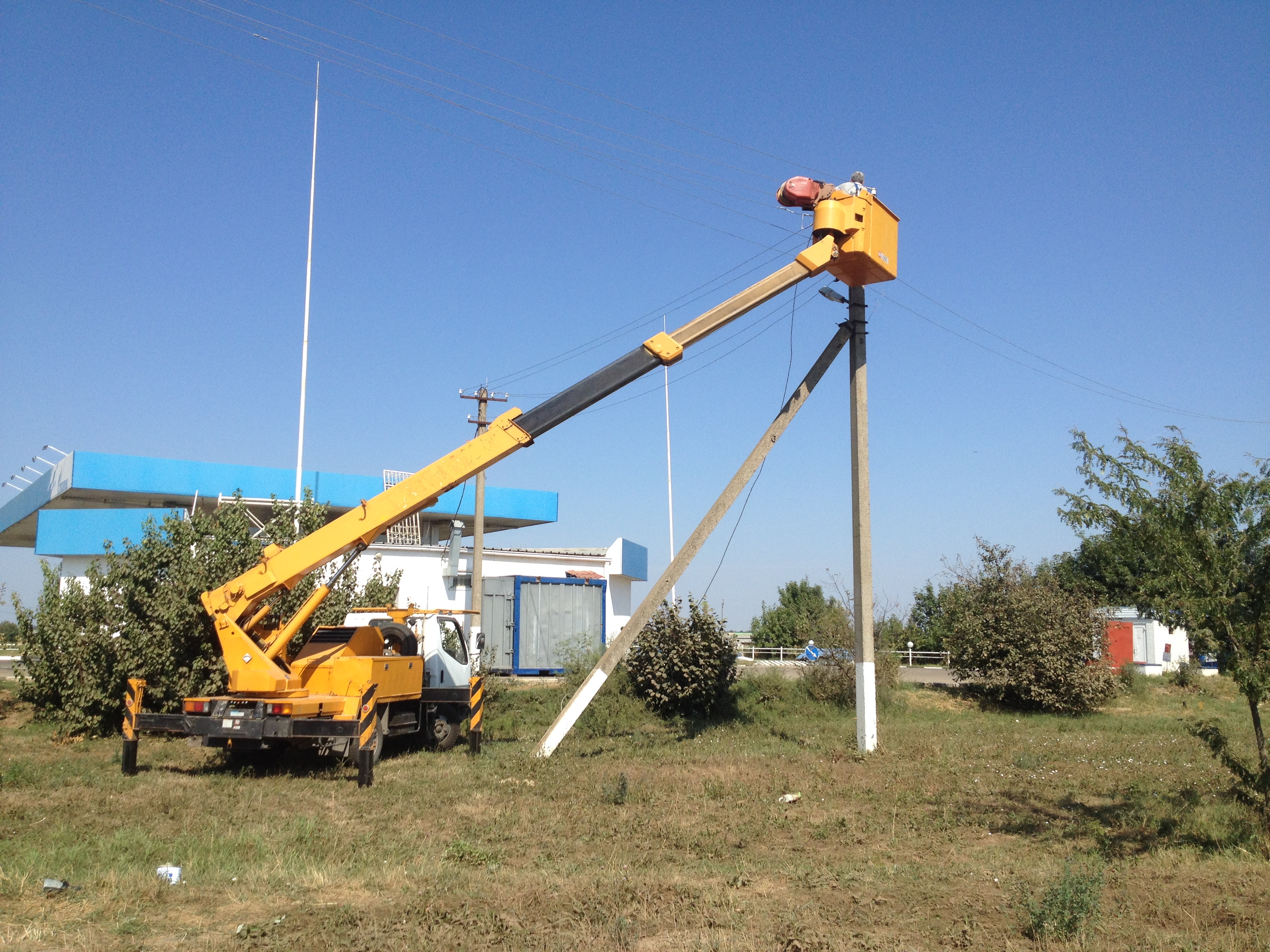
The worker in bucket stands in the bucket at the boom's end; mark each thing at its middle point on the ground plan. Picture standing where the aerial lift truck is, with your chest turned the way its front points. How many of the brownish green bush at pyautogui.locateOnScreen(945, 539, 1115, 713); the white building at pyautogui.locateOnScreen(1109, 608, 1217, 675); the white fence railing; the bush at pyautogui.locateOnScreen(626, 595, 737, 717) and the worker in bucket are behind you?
0

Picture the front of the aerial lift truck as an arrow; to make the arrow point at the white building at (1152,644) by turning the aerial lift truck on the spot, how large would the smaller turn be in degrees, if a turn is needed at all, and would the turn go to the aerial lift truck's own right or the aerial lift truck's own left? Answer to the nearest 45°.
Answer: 0° — it already faces it

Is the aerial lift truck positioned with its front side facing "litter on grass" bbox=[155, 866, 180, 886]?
no

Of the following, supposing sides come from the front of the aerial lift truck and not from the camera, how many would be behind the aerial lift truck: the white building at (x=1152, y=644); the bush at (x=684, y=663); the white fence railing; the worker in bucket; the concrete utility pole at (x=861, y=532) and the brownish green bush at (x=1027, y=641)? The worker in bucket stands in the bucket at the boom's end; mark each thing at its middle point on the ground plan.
0

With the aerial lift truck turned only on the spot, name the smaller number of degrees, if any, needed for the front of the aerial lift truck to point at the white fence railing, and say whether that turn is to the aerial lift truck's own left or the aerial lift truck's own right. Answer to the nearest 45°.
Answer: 0° — it already faces it

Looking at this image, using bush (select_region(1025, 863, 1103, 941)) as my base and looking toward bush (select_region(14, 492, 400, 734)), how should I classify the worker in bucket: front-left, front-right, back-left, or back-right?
front-right

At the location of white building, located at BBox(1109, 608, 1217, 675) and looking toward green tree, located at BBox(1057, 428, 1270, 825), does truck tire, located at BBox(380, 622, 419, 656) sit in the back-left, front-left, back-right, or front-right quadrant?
front-right

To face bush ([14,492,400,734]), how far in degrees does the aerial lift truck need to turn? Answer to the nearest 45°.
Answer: approximately 90° to its left

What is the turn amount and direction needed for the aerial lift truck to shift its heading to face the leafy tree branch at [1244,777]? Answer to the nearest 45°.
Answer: approximately 90° to its right

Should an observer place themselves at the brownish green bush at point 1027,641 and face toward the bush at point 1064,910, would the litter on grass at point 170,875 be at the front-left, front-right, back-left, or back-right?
front-right

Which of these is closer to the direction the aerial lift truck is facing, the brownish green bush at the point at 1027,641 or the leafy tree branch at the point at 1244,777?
the brownish green bush

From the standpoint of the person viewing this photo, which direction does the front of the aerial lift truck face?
facing away from the viewer and to the right of the viewer

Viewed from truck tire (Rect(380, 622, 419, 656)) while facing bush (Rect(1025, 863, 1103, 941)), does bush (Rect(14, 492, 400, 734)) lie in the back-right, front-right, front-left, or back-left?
back-right

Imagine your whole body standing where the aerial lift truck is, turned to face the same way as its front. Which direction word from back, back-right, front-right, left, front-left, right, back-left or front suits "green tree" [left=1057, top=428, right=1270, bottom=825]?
right

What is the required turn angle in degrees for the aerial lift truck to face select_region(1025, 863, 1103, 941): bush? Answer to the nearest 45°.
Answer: approximately 90° to its right

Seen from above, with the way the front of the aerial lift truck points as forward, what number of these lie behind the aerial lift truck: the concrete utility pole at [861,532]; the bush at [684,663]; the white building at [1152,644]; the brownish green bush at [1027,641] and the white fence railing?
0

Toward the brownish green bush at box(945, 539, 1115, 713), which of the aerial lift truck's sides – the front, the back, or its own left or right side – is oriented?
front

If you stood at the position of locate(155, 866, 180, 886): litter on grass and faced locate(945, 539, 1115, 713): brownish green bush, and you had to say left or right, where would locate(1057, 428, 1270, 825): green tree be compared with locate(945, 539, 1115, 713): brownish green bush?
right
